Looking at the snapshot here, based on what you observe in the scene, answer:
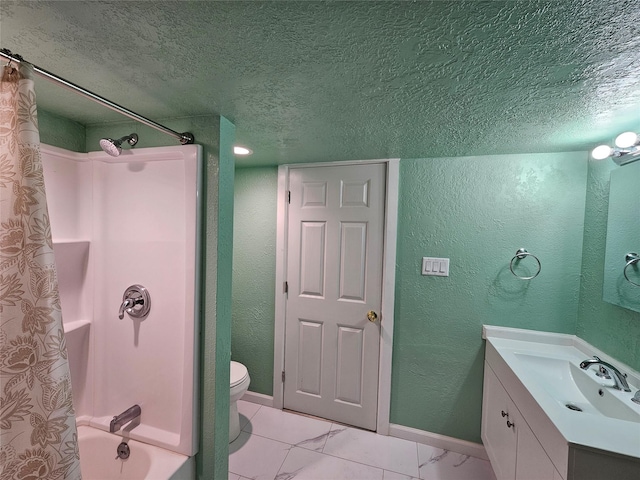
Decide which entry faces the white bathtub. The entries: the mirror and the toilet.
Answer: the mirror

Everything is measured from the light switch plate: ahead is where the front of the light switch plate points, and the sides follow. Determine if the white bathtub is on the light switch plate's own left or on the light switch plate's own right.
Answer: on the light switch plate's own right

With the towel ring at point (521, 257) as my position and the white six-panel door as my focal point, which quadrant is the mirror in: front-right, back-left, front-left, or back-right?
back-left

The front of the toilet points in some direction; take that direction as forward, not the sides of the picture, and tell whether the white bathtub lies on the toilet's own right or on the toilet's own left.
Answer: on the toilet's own right

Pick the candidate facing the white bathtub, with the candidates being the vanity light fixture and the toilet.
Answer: the vanity light fixture

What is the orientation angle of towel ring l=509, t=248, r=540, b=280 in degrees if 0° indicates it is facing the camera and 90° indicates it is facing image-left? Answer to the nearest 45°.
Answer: approximately 0°
